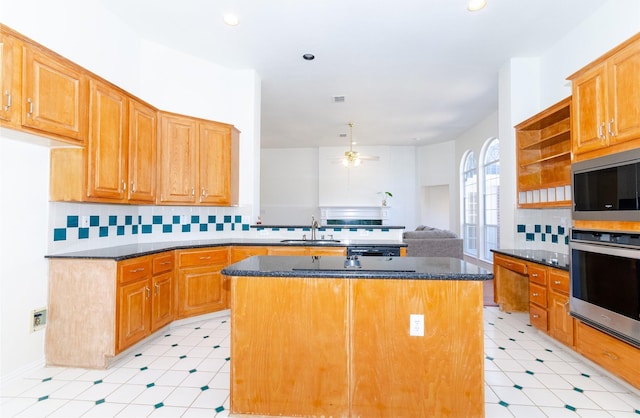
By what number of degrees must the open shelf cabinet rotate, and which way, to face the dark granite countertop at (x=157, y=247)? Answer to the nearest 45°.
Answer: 0° — it already faces it

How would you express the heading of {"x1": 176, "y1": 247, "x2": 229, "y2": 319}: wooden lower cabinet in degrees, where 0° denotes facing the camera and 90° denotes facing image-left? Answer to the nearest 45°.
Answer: approximately 315°

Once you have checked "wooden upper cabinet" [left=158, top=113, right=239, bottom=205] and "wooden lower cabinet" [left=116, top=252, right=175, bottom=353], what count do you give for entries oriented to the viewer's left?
0

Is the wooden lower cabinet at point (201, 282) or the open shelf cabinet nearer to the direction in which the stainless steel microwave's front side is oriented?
the wooden lower cabinet

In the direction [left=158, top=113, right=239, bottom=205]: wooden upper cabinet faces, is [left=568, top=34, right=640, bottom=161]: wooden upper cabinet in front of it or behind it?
in front

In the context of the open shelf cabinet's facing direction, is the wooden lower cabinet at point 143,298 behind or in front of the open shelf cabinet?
in front
